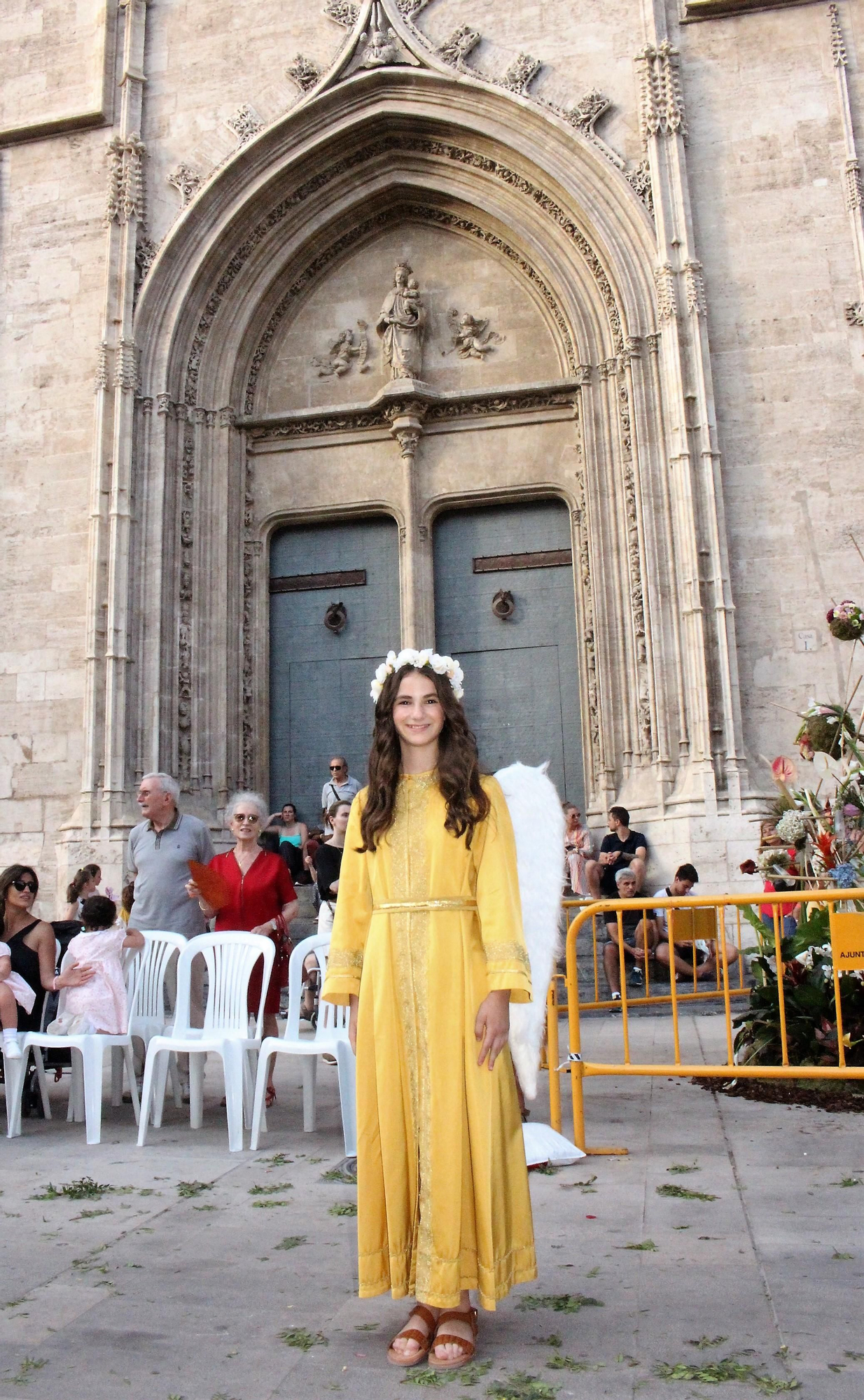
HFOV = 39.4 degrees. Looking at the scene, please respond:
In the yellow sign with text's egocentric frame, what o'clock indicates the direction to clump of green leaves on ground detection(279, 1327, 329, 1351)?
The clump of green leaves on ground is roughly at 1 o'clock from the yellow sign with text.

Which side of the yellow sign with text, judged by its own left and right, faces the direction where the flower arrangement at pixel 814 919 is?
back

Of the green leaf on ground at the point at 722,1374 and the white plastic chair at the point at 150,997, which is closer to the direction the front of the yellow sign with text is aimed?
the green leaf on ground

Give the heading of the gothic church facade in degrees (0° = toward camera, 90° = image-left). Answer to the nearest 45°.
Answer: approximately 0°

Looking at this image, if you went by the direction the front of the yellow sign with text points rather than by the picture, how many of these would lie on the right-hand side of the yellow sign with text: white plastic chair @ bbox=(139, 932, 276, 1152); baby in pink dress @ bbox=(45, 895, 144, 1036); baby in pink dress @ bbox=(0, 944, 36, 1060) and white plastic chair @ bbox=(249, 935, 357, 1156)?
4

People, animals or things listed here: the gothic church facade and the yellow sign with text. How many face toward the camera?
2
